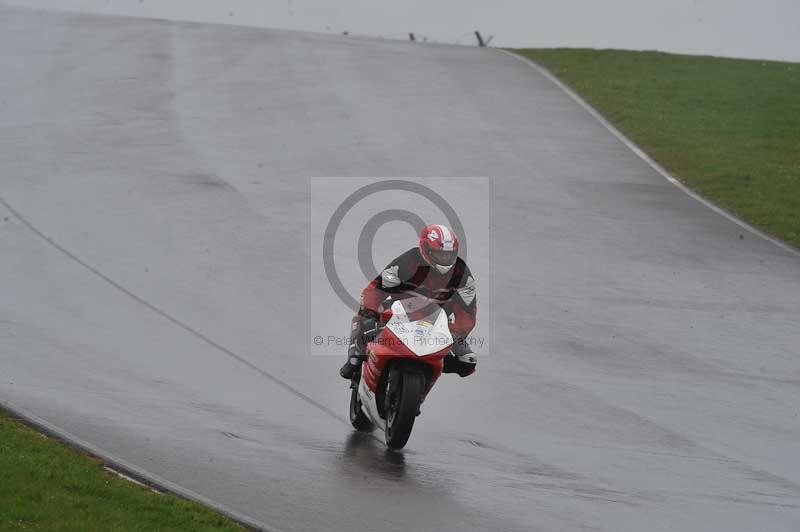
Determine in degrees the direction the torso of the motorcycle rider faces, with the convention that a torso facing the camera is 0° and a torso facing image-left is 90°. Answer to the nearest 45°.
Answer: approximately 0°
